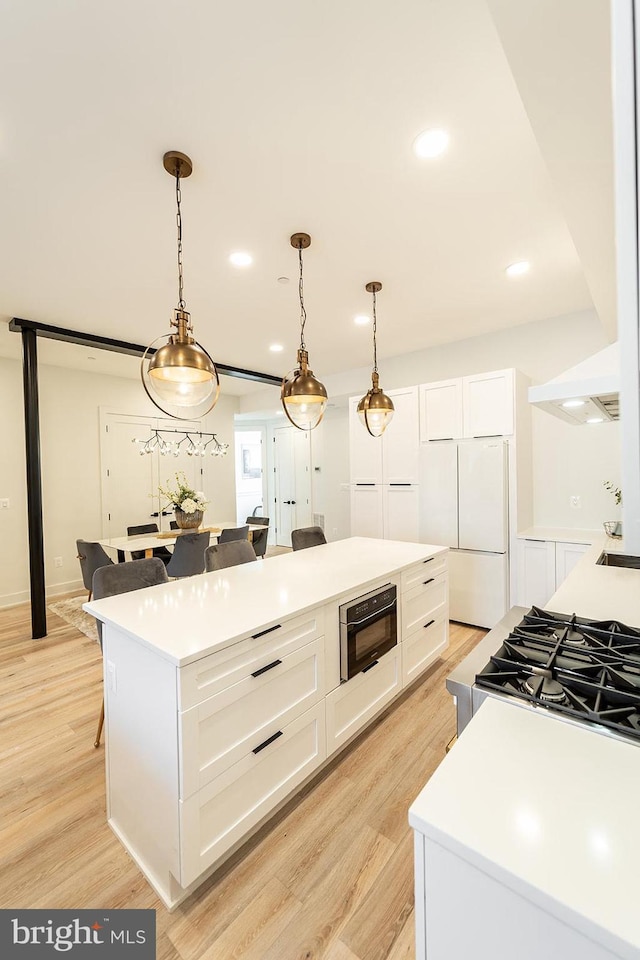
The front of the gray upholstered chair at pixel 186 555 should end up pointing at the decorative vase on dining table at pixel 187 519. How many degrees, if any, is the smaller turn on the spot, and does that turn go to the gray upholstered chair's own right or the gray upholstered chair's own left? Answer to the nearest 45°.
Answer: approximately 45° to the gray upholstered chair's own right

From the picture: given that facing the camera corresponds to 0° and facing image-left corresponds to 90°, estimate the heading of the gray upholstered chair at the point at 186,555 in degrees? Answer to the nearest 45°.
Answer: approximately 135°

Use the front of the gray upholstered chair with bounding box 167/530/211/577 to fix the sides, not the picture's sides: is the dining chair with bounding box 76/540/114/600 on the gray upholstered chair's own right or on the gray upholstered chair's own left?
on the gray upholstered chair's own left

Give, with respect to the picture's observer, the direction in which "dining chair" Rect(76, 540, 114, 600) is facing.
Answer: facing away from the viewer and to the right of the viewer

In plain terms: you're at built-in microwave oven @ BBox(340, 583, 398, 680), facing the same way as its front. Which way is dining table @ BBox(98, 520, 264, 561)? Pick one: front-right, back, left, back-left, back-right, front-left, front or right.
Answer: back
